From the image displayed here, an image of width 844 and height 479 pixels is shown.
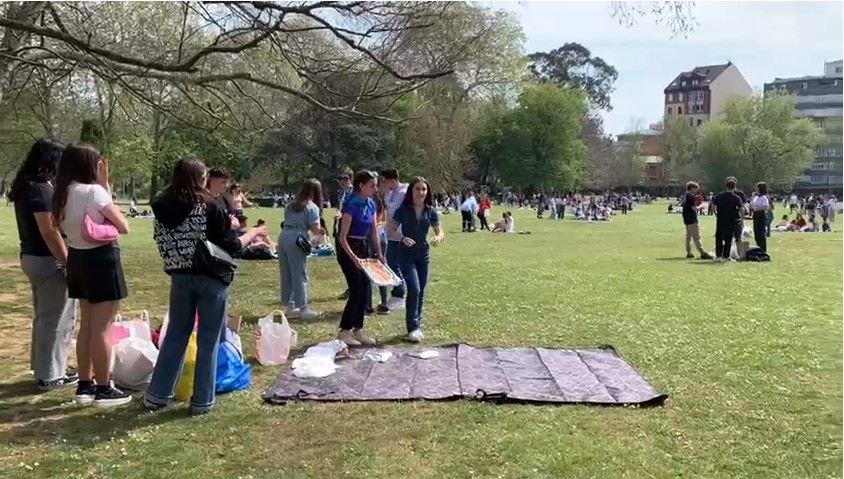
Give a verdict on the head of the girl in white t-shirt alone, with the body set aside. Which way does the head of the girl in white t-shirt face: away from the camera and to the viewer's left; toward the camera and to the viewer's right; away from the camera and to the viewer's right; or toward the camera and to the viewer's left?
away from the camera and to the viewer's right

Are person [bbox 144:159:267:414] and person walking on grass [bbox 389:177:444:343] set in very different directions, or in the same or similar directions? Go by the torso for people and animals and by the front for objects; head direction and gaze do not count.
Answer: very different directions

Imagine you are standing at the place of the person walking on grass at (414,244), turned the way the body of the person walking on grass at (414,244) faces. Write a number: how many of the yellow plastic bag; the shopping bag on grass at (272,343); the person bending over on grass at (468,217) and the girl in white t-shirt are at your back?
1

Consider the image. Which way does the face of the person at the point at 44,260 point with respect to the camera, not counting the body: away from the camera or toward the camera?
away from the camera

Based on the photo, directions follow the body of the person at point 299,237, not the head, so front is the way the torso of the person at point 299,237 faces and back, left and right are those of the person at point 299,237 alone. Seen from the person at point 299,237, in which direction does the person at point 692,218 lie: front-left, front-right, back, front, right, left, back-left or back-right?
front

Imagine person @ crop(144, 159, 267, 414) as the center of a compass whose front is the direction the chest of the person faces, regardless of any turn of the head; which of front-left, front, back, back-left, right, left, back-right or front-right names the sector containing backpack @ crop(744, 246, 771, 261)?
front

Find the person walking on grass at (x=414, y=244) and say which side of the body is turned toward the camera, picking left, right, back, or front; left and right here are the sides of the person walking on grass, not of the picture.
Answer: front

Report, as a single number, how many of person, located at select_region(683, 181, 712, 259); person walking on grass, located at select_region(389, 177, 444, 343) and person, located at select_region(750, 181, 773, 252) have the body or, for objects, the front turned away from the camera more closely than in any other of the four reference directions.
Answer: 1

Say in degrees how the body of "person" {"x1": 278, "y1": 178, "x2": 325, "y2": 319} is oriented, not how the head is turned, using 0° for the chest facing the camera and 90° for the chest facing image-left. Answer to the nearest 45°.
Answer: approximately 225°
